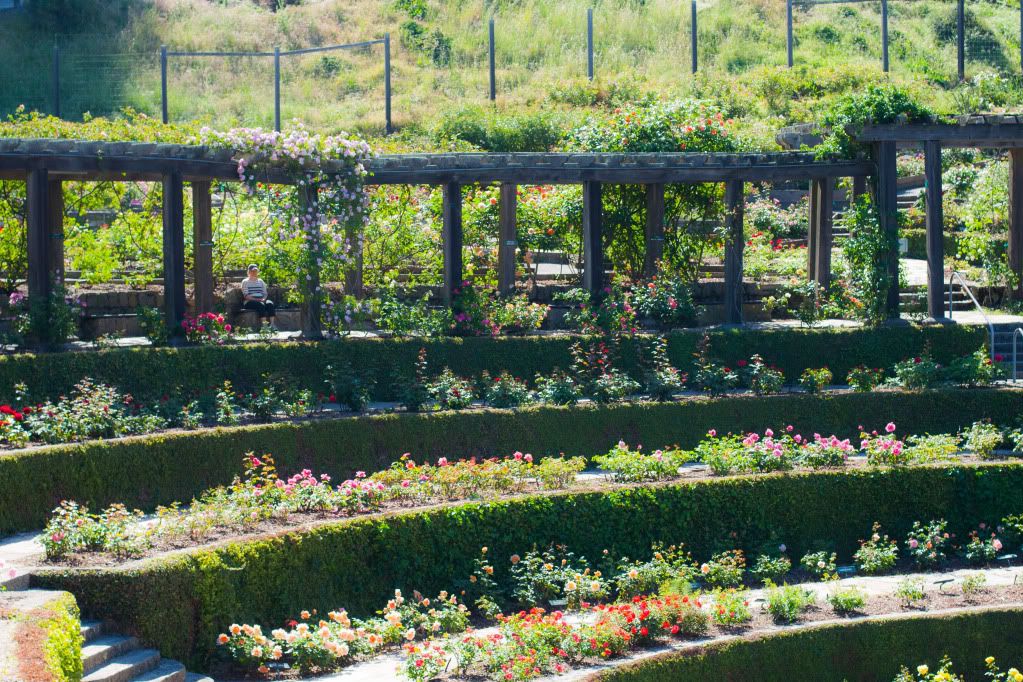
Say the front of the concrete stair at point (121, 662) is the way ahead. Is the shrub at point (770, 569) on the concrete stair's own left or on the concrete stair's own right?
on the concrete stair's own left

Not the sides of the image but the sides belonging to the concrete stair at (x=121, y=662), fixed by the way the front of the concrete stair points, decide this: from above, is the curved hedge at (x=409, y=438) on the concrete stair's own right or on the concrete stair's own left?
on the concrete stair's own left

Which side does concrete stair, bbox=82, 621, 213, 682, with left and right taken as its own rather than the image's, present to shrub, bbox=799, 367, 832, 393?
left

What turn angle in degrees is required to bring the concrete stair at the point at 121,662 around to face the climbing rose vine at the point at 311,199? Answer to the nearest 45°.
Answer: approximately 135° to its left

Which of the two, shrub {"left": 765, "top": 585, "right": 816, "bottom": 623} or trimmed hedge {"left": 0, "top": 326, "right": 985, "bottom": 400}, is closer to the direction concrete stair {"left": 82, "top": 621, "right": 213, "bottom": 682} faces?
the shrub

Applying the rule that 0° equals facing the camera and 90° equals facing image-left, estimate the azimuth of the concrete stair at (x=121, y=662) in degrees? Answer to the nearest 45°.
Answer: approximately 315°

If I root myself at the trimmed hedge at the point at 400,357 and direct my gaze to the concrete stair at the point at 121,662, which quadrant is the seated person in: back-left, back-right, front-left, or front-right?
back-right
